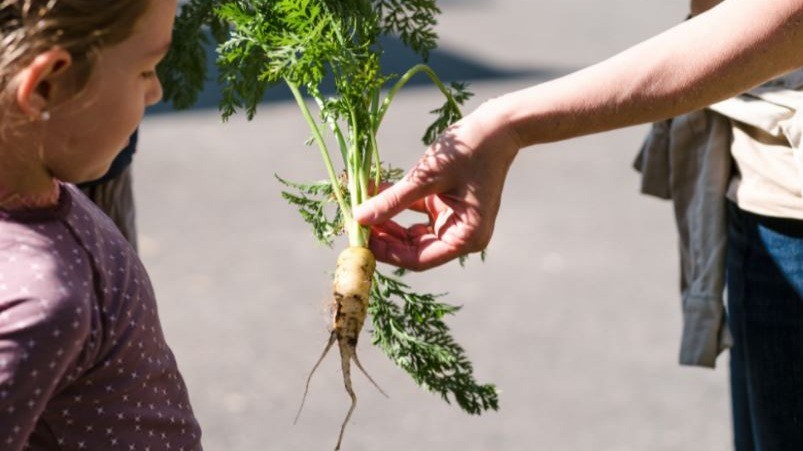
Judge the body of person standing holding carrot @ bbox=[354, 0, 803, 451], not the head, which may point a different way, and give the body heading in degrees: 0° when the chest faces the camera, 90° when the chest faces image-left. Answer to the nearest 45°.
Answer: approximately 45°

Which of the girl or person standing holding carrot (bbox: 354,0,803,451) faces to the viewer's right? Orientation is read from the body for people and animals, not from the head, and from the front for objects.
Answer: the girl

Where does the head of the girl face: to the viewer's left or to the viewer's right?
to the viewer's right

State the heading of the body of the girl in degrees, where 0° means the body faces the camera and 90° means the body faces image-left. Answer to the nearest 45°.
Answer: approximately 270°

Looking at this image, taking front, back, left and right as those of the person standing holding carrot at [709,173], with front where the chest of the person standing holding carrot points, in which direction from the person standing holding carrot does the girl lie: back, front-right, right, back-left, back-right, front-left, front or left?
front

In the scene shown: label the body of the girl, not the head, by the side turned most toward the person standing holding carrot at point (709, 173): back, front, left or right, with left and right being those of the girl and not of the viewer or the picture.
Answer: front

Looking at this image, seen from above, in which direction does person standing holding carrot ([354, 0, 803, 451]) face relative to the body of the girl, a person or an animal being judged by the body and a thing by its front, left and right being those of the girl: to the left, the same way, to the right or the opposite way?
the opposite way

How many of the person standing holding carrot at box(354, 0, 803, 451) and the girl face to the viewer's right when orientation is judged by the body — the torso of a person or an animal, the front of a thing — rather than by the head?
1
